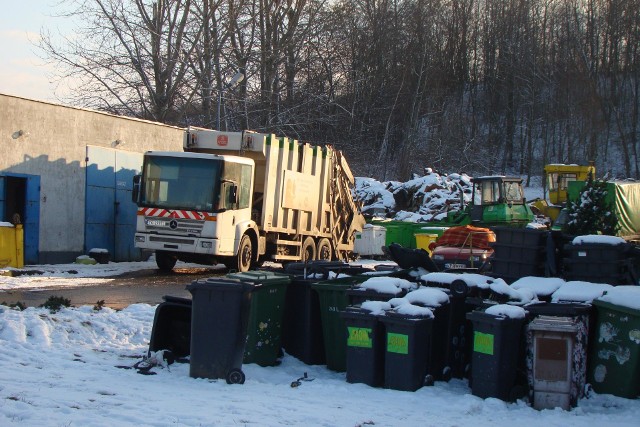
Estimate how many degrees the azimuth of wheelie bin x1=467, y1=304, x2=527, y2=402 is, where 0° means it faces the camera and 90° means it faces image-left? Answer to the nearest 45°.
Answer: approximately 45°

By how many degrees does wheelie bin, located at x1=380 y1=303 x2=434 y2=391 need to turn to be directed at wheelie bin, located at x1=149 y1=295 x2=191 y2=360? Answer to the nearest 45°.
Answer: approximately 45° to its right

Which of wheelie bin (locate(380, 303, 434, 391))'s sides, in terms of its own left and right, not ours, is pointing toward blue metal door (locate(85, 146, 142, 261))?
right

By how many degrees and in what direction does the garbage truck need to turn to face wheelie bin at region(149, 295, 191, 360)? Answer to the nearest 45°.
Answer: approximately 45° to its left

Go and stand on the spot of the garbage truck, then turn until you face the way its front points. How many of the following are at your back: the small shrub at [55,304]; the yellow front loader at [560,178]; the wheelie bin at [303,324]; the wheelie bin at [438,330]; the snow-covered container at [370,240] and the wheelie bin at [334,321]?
2

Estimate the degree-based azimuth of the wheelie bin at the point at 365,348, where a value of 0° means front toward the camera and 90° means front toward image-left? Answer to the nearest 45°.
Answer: approximately 45°

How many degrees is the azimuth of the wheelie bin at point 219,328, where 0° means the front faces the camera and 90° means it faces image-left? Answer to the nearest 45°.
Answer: approximately 90°

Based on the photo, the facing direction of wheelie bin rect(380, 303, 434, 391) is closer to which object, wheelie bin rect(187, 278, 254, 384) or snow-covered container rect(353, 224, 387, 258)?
the wheelie bin

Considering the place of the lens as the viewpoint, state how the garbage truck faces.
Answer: facing the viewer and to the left of the viewer
